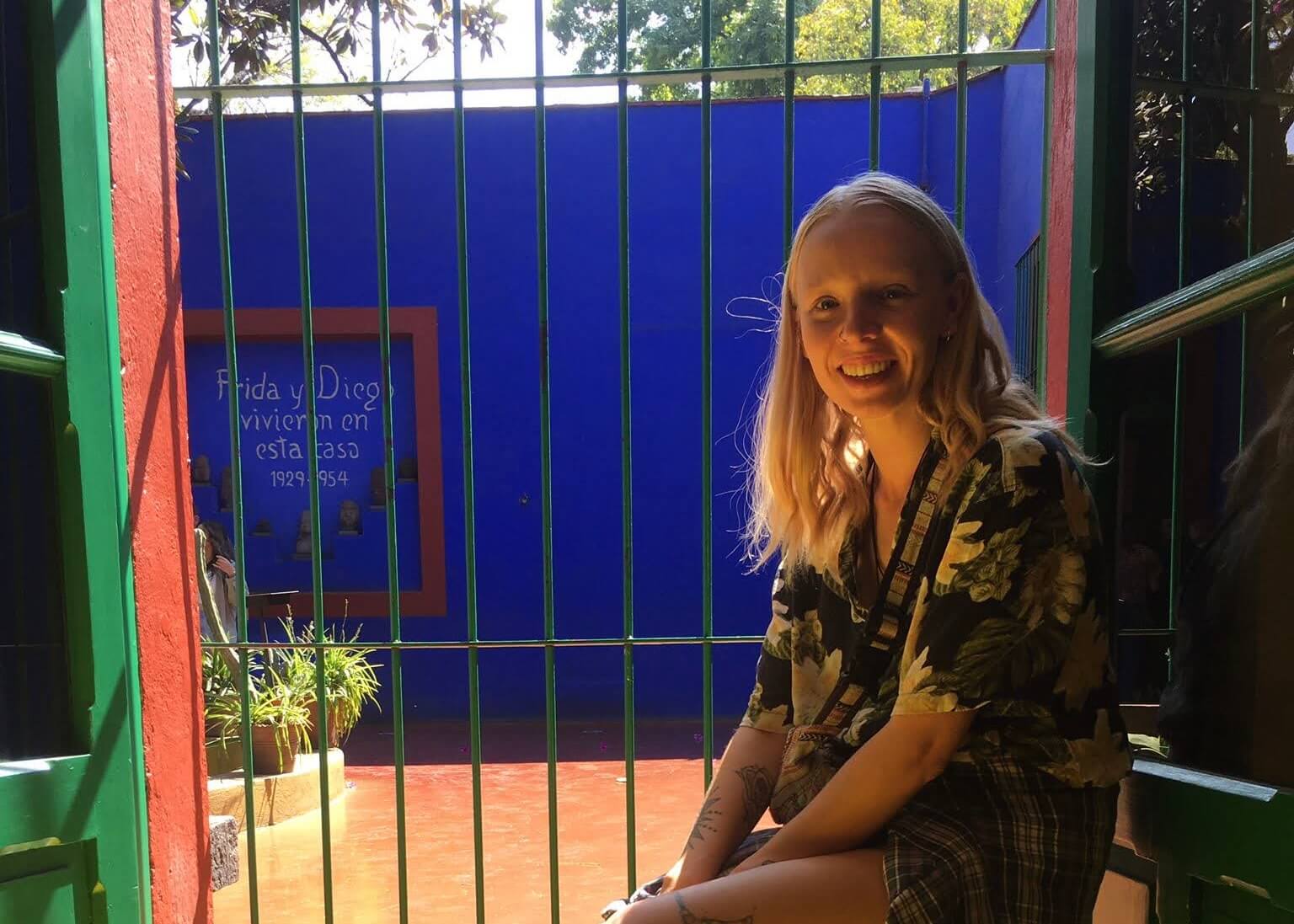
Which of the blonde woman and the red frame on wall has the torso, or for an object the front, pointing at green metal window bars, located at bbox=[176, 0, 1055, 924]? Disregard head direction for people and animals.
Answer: the red frame on wall

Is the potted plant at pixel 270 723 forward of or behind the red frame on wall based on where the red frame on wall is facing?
forward

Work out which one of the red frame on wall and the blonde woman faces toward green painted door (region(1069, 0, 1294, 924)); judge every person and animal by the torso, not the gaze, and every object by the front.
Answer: the red frame on wall

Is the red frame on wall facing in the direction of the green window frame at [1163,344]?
yes

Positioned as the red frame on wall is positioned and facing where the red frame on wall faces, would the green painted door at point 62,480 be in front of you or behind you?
in front

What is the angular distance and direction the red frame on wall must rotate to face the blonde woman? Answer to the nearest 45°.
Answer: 0° — it already faces them

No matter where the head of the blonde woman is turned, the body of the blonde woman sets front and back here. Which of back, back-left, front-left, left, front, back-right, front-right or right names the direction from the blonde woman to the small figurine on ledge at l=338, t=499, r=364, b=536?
right

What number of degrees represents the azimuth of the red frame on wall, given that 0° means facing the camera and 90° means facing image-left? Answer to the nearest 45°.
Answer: approximately 0°

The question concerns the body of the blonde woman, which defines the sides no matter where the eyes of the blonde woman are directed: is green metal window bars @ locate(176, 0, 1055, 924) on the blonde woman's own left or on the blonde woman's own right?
on the blonde woman's own right

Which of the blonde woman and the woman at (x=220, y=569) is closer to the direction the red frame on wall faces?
the blonde woman

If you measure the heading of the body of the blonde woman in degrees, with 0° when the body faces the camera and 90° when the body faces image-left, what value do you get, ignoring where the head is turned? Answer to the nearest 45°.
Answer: approximately 45°
